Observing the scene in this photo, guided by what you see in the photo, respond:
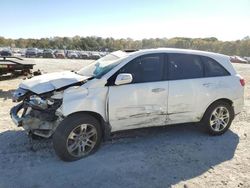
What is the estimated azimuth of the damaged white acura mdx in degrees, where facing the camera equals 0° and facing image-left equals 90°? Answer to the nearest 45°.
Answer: approximately 45°
